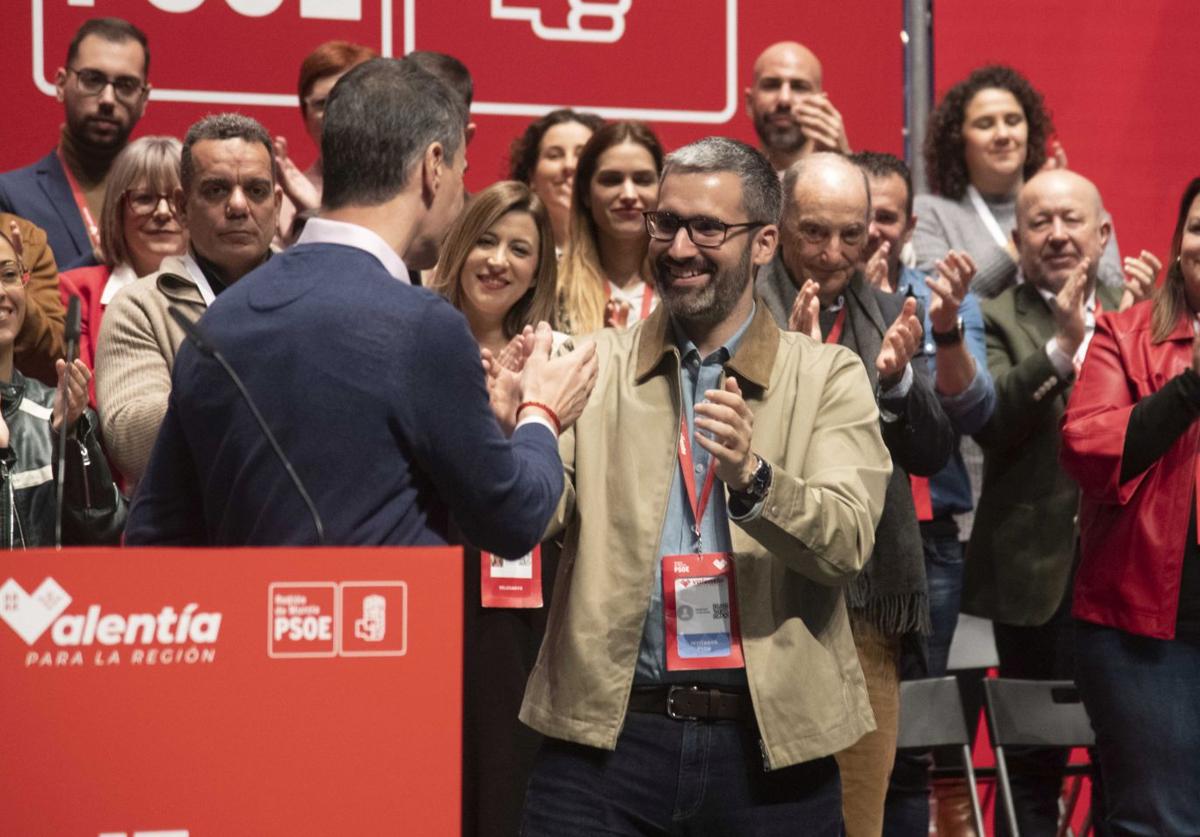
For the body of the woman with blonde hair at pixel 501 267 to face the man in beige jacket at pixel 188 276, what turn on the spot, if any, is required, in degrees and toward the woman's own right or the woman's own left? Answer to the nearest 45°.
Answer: approximately 45° to the woman's own right

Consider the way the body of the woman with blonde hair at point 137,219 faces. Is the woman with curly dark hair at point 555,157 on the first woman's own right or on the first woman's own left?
on the first woman's own left

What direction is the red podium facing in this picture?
toward the camera

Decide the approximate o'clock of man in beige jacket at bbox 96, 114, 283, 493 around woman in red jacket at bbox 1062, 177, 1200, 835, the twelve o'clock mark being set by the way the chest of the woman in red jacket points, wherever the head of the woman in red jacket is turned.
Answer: The man in beige jacket is roughly at 4 o'clock from the woman in red jacket.

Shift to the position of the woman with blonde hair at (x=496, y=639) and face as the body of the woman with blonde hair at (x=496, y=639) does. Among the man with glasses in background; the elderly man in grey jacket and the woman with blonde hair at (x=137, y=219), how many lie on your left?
1

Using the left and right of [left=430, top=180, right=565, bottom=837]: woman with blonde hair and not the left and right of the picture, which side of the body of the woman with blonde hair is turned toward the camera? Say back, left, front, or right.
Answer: front

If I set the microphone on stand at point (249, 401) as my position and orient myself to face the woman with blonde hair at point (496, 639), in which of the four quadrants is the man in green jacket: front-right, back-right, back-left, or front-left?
front-right

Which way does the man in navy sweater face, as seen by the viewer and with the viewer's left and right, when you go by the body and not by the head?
facing away from the viewer and to the right of the viewer

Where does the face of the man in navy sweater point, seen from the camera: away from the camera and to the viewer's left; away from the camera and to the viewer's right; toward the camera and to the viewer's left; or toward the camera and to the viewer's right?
away from the camera and to the viewer's right
